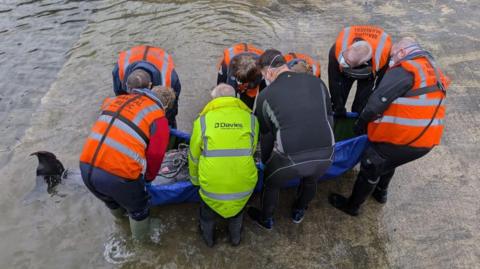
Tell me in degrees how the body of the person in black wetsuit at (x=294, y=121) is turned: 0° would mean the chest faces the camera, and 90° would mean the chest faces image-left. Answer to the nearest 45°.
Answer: approximately 135°

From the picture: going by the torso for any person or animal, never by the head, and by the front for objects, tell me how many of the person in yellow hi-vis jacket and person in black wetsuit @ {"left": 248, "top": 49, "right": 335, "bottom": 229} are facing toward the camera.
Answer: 0

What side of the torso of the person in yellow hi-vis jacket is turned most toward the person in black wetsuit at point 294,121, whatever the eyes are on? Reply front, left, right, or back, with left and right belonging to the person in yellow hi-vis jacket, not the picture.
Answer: right

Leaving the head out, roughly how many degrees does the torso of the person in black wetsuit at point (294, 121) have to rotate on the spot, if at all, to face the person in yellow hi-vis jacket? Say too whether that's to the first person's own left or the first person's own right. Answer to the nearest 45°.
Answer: approximately 90° to the first person's own left

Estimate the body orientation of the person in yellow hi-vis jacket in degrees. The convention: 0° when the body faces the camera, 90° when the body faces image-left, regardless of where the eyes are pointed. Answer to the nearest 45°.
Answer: approximately 180°
